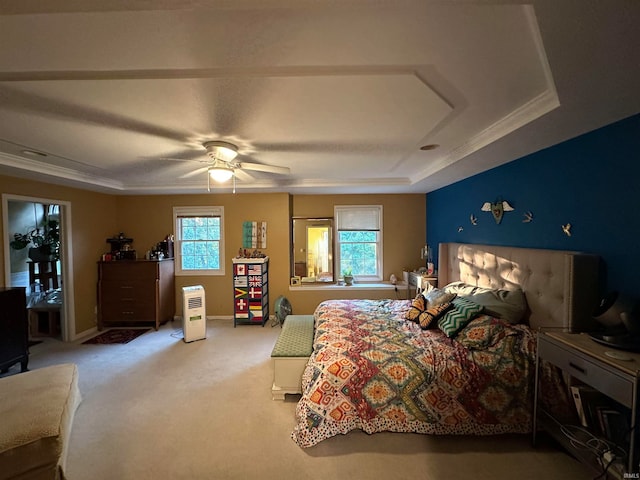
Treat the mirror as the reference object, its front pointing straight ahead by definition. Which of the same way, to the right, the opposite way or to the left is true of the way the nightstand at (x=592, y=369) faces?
to the right

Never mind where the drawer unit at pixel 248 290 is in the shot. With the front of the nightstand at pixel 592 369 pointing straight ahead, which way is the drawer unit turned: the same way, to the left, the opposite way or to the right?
to the left

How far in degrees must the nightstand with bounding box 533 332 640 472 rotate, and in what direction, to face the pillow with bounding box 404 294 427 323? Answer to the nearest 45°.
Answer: approximately 90° to its right

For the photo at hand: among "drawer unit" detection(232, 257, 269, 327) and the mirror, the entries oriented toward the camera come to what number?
2

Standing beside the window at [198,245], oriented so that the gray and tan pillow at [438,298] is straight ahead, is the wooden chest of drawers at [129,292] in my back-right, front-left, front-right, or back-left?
back-right

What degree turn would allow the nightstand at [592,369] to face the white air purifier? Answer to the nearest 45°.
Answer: approximately 45° to its right

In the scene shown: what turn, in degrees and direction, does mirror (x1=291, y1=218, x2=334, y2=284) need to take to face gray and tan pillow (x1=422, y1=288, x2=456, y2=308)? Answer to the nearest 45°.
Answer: approximately 45° to its left

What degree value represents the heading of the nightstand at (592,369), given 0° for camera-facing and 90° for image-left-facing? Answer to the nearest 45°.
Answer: approximately 45°

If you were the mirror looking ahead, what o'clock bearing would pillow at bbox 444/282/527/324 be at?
The pillow is roughly at 11 o'clock from the mirror.

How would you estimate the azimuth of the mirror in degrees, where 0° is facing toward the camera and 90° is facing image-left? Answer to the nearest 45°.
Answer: approximately 0°

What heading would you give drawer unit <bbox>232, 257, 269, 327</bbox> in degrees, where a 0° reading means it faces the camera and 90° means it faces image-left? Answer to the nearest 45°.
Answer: approximately 0°

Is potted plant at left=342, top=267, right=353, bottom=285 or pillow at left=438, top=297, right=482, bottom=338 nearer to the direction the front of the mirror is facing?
the pillow

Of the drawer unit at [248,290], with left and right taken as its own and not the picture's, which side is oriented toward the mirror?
left

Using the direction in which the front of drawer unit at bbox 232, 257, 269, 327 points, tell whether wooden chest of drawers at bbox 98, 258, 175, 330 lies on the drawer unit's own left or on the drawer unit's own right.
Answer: on the drawer unit's own right
